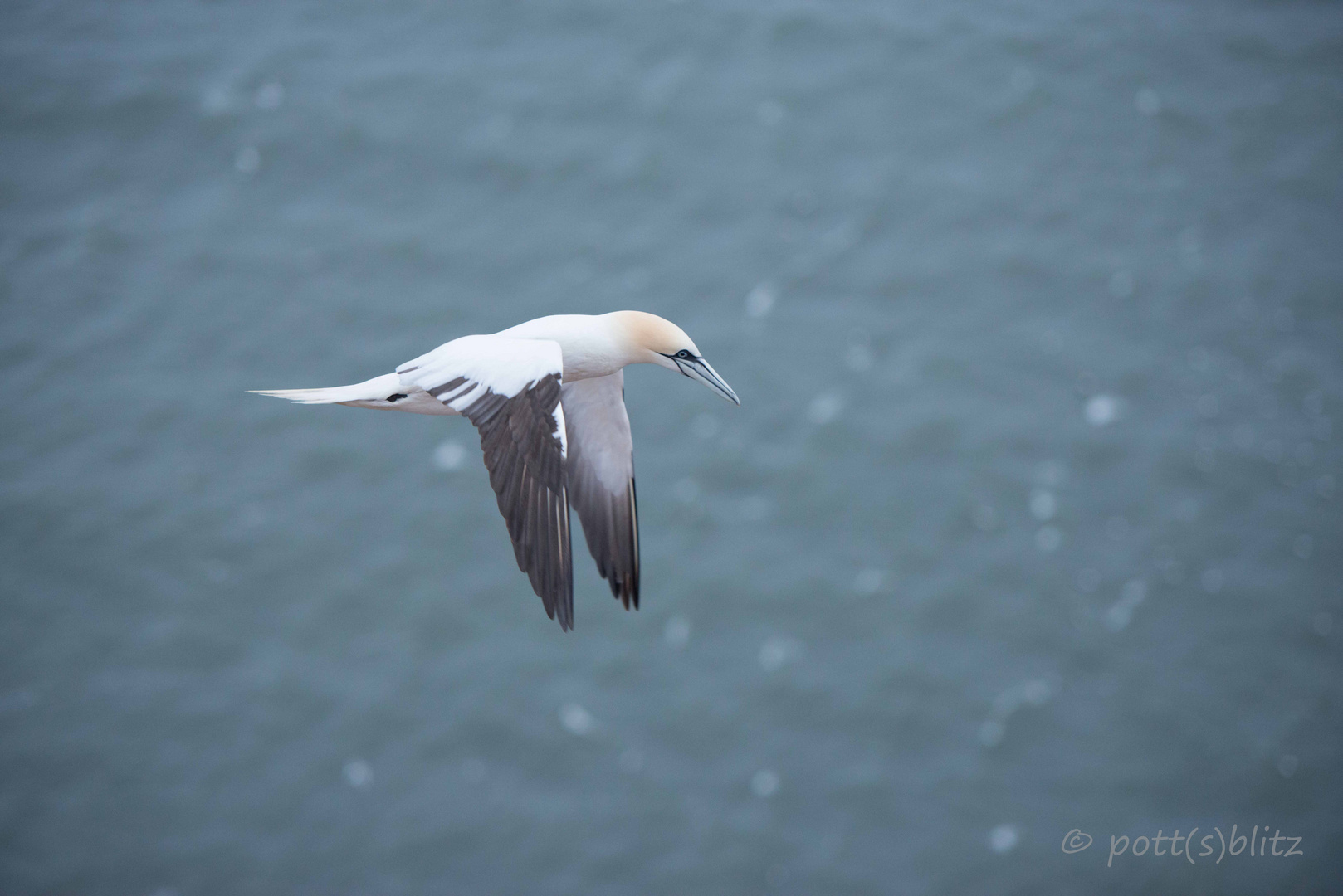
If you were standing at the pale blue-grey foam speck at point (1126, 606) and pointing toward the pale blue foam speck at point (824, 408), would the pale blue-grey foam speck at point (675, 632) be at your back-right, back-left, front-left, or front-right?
front-left

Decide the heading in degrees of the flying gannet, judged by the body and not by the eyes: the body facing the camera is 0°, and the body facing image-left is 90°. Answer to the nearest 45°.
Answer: approximately 270°

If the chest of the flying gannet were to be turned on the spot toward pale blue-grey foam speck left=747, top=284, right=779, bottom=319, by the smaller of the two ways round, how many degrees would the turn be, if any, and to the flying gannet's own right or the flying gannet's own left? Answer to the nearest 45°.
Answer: approximately 90° to the flying gannet's own left

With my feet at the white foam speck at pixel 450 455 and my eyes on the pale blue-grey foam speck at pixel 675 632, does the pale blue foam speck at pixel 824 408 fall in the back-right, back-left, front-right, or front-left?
front-left

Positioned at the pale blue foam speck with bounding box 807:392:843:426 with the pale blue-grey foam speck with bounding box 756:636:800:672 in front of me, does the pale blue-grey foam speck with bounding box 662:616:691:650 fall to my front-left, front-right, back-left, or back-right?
front-right
